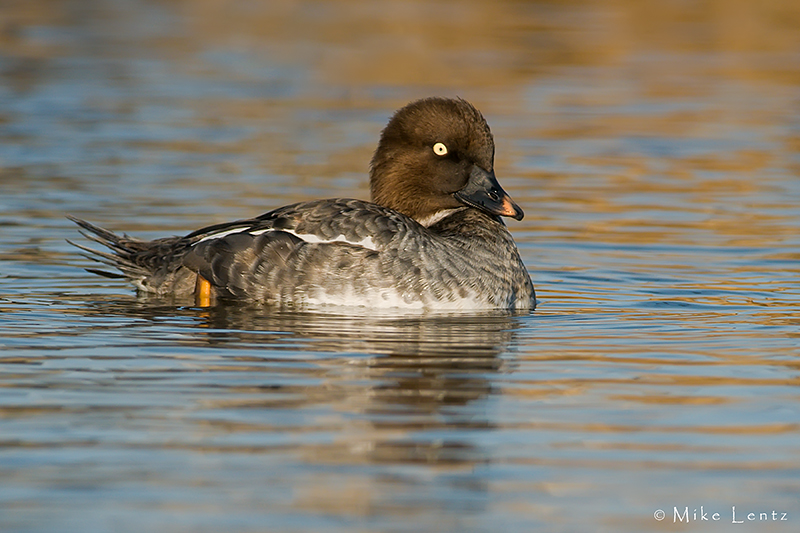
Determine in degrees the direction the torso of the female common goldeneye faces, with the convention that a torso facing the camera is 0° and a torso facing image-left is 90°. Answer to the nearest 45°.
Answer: approximately 270°
